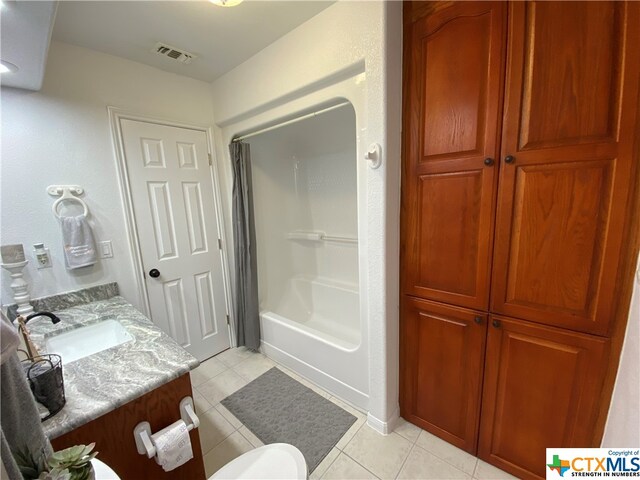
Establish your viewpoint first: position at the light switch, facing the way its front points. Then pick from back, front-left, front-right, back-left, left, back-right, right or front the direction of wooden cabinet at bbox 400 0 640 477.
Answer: front-left

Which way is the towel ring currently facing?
toward the camera

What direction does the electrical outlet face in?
toward the camera

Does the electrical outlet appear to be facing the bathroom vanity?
yes

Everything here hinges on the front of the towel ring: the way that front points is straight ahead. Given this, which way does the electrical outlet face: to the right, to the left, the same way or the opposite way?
the same way

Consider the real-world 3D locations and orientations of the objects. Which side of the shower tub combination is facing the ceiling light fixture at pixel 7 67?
front

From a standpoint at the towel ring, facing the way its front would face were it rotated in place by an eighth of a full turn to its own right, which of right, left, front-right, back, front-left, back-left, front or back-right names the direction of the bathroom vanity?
front-left

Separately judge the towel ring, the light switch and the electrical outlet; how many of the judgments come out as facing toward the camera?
3

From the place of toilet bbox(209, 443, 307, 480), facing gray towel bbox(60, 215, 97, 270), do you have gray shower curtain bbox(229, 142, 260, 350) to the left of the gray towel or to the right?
right

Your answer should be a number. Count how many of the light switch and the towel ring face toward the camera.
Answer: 2

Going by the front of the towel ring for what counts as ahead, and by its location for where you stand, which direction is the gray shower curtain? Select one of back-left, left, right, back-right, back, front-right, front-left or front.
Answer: left

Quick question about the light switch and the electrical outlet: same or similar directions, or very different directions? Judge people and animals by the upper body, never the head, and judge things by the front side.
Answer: same or similar directions

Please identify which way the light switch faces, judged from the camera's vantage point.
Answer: facing the viewer

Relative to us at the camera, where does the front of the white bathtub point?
facing the viewer and to the left of the viewer
